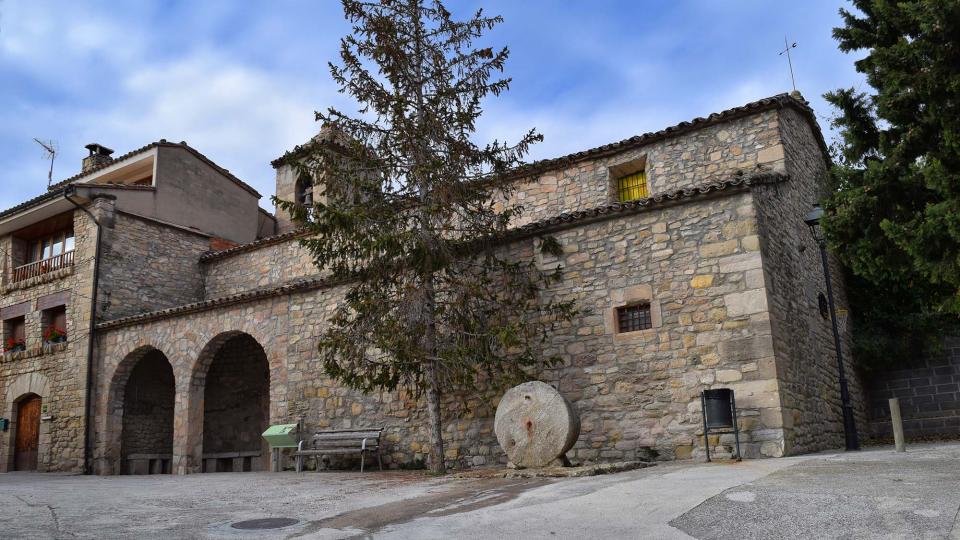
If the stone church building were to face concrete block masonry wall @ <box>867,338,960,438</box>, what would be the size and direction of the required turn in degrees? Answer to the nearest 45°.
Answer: approximately 135° to its left

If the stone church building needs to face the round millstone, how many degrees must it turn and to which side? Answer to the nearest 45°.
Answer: approximately 90° to its left

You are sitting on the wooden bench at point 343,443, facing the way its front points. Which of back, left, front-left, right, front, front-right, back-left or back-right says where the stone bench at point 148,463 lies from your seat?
right

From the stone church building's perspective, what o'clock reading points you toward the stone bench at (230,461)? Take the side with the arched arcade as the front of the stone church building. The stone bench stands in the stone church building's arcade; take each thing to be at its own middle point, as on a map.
The stone bench is roughly at 3 o'clock from the stone church building.

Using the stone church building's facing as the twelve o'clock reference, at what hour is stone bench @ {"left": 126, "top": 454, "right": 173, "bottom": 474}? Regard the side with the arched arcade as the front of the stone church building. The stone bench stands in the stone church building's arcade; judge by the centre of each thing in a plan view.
The stone bench is roughly at 3 o'clock from the stone church building.

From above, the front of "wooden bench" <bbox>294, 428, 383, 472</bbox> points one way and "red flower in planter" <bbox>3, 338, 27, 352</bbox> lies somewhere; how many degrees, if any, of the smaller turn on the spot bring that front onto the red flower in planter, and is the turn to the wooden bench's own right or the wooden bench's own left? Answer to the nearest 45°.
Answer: approximately 90° to the wooden bench's own right

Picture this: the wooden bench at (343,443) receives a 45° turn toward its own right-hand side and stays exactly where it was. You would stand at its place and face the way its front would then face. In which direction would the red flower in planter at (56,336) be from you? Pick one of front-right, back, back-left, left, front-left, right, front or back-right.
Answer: front-right

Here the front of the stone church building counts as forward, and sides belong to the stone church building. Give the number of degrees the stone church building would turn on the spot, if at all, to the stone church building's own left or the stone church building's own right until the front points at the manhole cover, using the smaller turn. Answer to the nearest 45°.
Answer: approximately 45° to the stone church building's own left

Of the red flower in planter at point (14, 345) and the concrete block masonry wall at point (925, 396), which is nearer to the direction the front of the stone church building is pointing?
the red flower in planter

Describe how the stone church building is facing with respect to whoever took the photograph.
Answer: facing the viewer and to the left of the viewer

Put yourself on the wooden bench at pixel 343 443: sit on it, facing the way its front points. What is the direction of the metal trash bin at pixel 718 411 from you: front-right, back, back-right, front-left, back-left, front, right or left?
left
